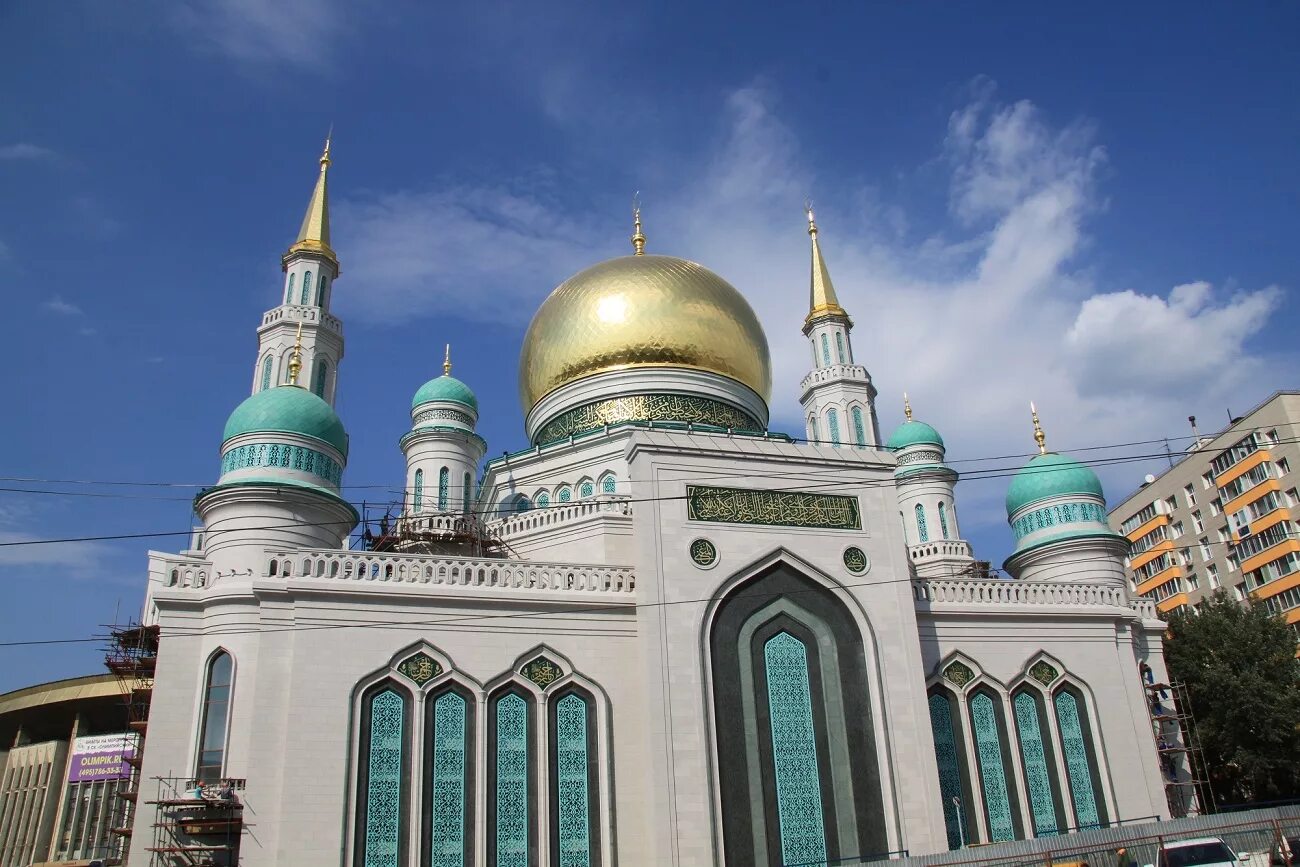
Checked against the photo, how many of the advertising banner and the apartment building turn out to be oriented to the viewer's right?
0

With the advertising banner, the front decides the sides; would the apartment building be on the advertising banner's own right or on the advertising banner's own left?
on the advertising banner's own left

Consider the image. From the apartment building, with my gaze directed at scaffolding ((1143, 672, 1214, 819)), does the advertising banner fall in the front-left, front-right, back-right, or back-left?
front-right

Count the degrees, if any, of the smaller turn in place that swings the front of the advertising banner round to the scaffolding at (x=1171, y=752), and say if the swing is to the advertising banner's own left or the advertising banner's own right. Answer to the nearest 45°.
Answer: approximately 45° to the advertising banner's own left

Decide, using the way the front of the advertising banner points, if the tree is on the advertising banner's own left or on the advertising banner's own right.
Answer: on the advertising banner's own left

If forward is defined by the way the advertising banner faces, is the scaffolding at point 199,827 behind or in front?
in front

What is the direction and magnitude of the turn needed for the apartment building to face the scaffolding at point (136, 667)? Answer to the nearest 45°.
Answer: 0° — it already faces it

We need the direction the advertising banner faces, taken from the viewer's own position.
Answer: facing the viewer

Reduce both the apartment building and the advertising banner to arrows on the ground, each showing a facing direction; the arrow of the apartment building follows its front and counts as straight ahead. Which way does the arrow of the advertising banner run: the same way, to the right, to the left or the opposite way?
to the left

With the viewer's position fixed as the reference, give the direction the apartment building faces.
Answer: facing the viewer and to the left of the viewer

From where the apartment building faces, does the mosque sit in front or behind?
in front

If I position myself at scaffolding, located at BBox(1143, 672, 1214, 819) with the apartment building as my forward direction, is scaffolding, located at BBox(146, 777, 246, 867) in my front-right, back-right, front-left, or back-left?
back-left

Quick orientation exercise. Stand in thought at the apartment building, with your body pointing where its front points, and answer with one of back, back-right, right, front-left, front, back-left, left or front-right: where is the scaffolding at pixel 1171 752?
front-left

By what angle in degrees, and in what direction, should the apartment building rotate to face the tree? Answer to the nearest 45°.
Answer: approximately 45° to its left
